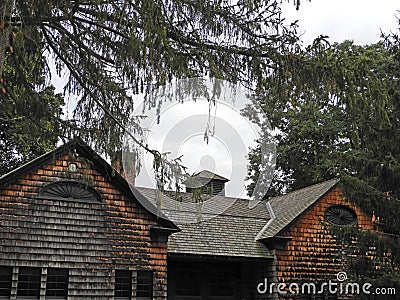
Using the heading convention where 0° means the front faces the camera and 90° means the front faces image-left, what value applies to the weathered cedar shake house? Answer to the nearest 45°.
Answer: approximately 0°
